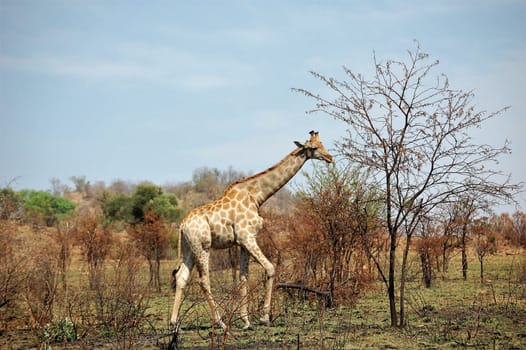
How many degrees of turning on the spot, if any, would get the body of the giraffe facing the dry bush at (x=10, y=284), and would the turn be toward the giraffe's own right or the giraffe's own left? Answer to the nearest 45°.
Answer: approximately 180°

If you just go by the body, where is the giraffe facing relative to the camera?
to the viewer's right
